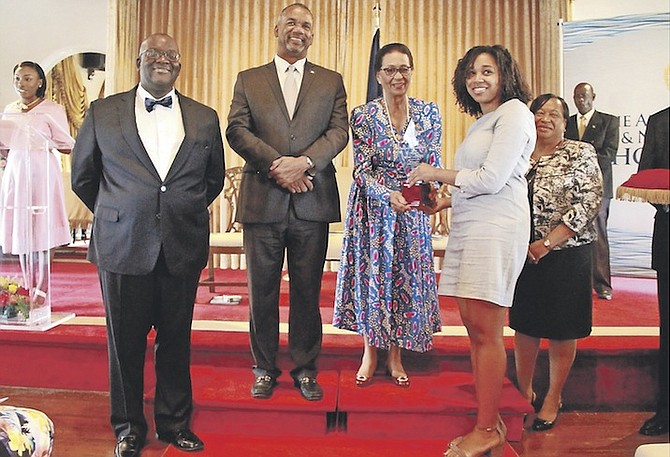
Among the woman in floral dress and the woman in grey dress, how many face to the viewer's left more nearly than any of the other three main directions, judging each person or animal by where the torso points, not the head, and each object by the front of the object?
1

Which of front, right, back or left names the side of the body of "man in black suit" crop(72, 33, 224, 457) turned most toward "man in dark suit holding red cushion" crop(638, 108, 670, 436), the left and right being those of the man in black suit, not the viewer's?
left

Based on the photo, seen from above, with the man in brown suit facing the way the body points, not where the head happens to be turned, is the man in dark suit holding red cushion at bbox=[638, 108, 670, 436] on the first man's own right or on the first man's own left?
on the first man's own left

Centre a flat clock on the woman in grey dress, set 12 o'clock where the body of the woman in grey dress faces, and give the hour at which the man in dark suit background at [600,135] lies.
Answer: The man in dark suit background is roughly at 4 o'clock from the woman in grey dress.

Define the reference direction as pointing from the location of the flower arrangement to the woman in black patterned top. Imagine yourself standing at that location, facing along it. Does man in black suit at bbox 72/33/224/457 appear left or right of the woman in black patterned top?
right

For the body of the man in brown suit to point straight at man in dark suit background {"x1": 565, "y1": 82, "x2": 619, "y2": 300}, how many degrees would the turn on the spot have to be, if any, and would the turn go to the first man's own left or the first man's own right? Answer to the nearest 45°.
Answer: approximately 90° to the first man's own left
